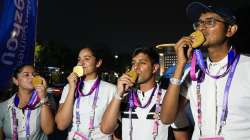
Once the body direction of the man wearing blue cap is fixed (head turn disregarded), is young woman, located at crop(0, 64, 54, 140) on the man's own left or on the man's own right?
on the man's own right

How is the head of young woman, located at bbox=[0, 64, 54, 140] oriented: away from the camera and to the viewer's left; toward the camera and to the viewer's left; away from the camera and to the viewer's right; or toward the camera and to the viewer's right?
toward the camera and to the viewer's right

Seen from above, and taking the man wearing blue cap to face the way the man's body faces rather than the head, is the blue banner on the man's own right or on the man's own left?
on the man's own right

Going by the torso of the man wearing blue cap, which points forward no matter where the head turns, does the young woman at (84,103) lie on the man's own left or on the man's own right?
on the man's own right

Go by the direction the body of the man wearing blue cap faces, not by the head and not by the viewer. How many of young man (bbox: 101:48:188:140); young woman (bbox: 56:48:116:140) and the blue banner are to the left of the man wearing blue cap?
0

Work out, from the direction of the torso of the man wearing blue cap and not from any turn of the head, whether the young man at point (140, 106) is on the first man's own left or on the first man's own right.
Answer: on the first man's own right

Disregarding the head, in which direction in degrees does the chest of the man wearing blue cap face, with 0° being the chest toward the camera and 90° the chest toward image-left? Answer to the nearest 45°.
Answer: approximately 45°

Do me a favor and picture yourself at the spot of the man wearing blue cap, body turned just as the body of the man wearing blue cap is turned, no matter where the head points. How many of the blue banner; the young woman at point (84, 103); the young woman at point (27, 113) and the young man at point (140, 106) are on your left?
0

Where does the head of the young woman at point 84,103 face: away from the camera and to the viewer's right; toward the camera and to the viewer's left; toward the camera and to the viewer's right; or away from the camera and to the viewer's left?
toward the camera and to the viewer's left
